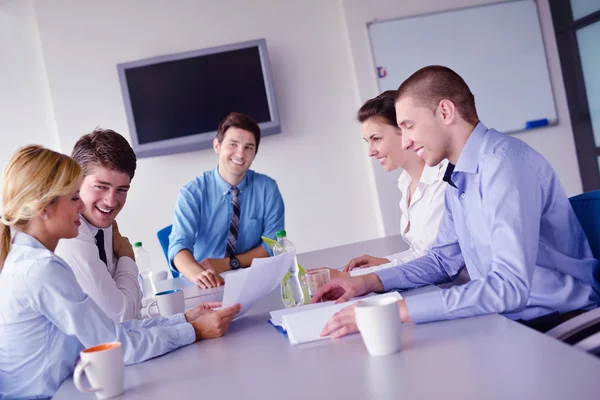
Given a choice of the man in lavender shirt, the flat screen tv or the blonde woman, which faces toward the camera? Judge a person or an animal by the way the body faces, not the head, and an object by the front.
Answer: the flat screen tv

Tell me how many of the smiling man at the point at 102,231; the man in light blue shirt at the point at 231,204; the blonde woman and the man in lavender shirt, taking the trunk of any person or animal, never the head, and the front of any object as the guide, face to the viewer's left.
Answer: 1

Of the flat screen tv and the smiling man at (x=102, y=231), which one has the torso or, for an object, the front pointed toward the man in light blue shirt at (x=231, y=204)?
the flat screen tv

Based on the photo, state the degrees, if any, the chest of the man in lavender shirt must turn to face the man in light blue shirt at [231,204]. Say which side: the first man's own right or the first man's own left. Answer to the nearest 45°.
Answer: approximately 45° to the first man's own right

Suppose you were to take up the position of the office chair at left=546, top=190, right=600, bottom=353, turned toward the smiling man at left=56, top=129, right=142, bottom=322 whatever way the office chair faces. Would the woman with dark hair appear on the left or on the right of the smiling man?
right

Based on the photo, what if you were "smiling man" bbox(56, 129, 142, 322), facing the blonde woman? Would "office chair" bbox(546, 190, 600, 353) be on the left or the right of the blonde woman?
left

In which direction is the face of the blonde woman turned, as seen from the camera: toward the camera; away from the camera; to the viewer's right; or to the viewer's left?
to the viewer's right

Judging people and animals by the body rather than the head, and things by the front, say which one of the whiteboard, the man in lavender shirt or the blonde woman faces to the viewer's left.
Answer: the man in lavender shirt

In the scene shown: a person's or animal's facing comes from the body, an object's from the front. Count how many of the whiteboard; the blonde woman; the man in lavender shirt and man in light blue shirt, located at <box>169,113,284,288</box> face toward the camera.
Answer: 2

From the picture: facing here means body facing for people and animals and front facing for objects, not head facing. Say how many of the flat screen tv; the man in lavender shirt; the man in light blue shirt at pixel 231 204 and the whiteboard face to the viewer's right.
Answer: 0

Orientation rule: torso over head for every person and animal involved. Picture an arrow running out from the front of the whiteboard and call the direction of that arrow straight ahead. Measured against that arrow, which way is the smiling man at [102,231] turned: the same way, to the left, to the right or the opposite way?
to the left

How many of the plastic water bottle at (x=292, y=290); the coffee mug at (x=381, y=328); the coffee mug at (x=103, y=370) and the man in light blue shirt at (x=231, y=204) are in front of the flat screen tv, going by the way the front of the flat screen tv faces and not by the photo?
4

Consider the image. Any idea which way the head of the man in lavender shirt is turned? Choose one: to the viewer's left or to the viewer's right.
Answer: to the viewer's left

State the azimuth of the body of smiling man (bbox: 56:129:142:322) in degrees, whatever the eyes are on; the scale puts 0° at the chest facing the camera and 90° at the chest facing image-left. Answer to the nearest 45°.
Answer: approximately 315°

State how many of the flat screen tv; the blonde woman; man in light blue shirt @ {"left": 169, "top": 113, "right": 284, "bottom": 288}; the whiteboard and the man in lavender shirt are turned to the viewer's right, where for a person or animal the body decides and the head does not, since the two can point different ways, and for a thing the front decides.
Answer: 1

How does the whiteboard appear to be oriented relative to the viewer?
toward the camera

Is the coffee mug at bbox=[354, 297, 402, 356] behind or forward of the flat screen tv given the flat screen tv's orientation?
forward

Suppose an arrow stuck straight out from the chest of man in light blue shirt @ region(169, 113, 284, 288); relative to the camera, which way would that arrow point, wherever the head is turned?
toward the camera

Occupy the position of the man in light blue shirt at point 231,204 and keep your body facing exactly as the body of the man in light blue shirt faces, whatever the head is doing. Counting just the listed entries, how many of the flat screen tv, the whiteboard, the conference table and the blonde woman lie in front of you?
2

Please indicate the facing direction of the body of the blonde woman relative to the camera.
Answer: to the viewer's right
